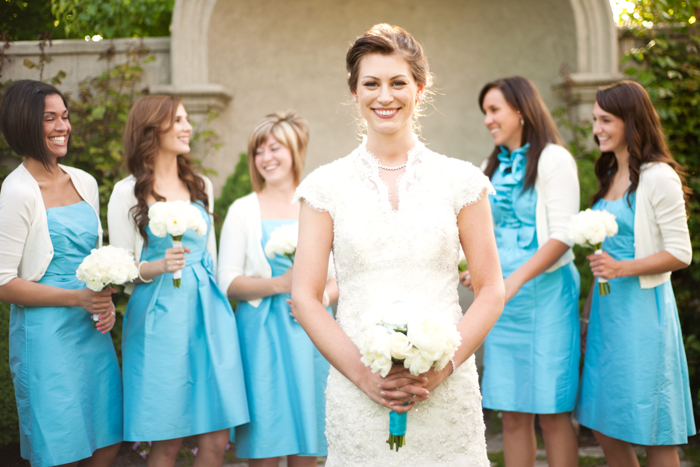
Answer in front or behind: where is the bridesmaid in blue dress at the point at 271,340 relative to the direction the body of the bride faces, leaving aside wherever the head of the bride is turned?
behind

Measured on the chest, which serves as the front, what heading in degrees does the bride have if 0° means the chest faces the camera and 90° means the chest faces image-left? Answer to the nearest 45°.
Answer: approximately 0°

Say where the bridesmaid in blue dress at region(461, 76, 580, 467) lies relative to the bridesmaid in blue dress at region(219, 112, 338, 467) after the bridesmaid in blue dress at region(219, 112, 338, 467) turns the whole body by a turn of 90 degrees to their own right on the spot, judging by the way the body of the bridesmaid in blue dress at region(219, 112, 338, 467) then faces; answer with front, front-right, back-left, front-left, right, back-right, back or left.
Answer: back-left

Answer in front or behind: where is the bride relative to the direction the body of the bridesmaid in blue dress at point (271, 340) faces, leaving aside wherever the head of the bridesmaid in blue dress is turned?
in front

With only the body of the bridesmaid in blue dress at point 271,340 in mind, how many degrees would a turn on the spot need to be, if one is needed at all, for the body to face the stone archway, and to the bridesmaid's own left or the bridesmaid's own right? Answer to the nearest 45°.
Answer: approximately 135° to the bridesmaid's own left

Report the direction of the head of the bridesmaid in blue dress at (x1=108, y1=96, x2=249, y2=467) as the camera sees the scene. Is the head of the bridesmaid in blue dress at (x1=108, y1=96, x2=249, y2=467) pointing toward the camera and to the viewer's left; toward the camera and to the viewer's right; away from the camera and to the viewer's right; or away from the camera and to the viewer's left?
toward the camera and to the viewer's right

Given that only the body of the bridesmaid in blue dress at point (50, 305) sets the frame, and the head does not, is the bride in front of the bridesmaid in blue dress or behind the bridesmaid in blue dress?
in front

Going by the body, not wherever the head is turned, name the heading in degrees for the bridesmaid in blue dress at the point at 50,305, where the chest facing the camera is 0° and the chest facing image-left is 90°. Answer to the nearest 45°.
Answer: approximately 315°
